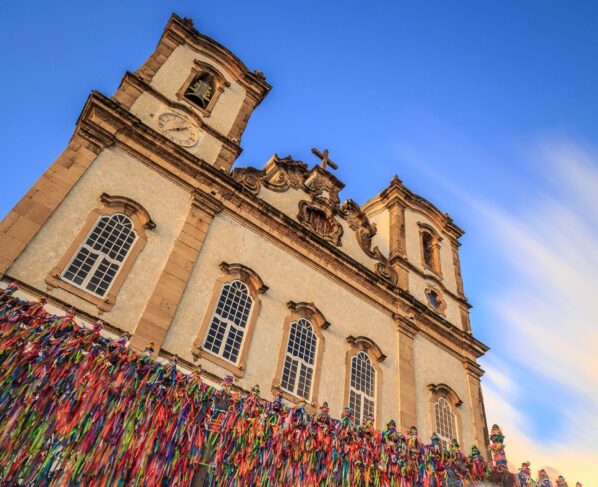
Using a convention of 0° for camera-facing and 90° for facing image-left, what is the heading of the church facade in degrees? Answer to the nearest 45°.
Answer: approximately 315°
